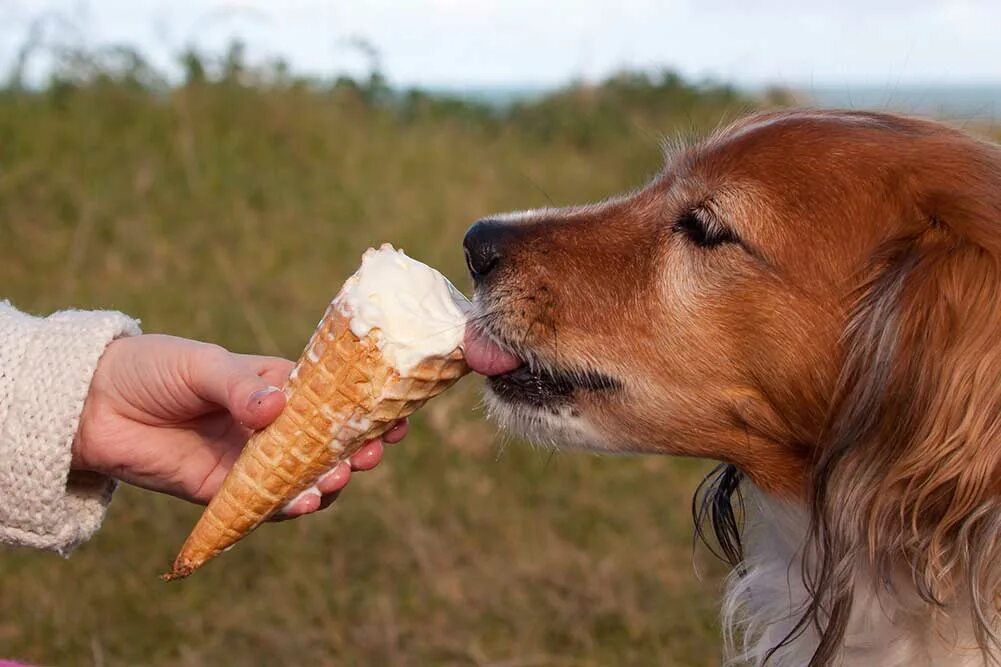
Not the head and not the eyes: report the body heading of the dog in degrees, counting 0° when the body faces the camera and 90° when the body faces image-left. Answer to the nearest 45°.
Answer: approximately 90°
